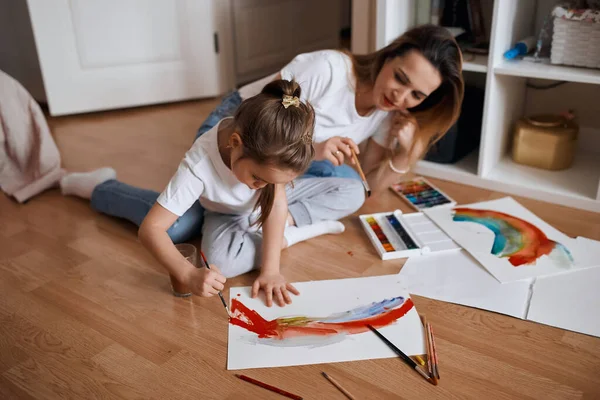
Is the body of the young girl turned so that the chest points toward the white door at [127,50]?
no

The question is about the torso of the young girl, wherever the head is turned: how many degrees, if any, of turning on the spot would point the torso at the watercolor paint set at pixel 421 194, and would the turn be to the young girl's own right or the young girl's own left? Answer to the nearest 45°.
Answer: approximately 90° to the young girl's own left

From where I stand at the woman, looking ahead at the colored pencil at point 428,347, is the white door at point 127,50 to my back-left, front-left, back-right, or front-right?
back-right

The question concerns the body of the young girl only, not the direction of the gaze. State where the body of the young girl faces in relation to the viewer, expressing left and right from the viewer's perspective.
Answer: facing the viewer and to the right of the viewer

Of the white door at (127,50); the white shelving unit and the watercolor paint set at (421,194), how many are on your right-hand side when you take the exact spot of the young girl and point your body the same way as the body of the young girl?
0

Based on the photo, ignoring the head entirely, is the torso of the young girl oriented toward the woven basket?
no

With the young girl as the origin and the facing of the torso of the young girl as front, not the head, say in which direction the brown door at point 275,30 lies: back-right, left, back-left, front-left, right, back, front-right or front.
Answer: back-left
